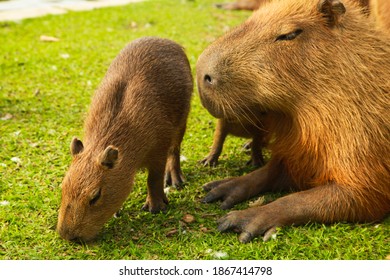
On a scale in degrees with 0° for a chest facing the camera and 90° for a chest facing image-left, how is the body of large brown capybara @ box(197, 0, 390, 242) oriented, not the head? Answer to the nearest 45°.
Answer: approximately 90°

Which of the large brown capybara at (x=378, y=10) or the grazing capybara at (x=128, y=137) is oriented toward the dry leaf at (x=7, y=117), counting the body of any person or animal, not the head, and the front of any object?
the large brown capybara

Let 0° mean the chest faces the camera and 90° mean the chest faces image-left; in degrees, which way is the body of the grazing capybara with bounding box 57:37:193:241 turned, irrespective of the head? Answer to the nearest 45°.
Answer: approximately 45°
